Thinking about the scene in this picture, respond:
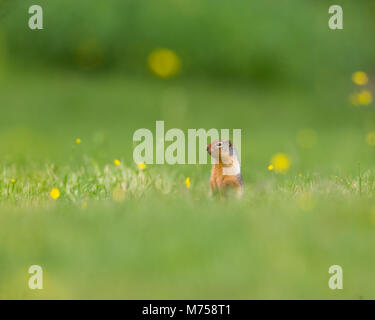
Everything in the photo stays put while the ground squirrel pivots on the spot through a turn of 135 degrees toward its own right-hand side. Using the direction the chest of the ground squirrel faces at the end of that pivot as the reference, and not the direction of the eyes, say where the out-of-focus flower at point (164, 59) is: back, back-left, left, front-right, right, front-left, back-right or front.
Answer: front-left

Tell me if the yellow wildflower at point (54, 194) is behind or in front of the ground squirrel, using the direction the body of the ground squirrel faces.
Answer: in front
